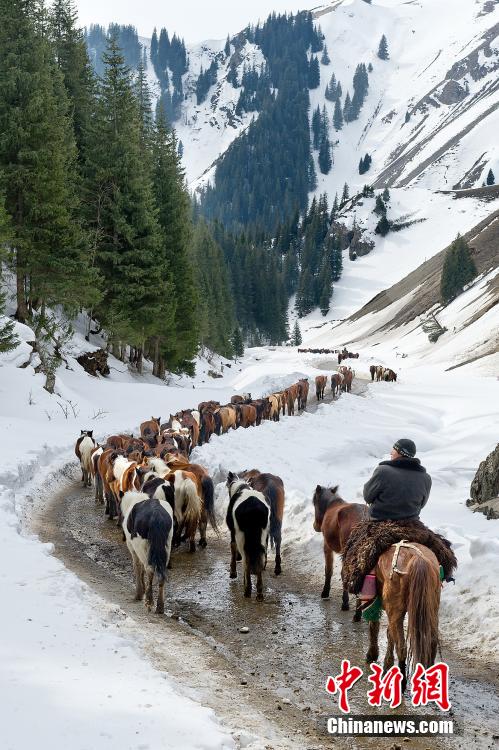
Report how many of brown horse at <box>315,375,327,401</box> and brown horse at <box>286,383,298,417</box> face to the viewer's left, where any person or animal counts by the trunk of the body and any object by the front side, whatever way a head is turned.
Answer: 0

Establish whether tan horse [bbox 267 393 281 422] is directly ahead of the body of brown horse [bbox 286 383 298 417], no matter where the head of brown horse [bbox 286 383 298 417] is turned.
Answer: no

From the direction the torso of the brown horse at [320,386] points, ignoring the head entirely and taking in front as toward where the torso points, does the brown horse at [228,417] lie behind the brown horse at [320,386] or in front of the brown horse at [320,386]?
behind

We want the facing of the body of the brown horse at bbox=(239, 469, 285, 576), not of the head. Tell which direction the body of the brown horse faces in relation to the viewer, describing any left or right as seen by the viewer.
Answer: facing away from the viewer and to the left of the viewer

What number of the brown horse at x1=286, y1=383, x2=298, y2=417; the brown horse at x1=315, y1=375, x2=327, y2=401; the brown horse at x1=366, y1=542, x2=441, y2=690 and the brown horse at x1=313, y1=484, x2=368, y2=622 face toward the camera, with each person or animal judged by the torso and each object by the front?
0

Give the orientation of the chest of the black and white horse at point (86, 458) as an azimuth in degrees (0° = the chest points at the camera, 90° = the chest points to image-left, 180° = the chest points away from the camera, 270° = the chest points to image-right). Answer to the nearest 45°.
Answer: approximately 180°

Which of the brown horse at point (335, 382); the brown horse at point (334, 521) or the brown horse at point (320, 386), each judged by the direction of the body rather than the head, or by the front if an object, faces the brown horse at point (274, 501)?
the brown horse at point (334, 521)

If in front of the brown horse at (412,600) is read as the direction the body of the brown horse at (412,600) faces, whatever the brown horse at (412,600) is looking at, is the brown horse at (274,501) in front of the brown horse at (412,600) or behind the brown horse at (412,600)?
in front

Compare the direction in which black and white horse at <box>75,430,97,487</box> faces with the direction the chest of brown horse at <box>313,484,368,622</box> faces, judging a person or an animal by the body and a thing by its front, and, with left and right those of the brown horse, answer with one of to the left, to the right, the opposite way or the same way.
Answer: the same way

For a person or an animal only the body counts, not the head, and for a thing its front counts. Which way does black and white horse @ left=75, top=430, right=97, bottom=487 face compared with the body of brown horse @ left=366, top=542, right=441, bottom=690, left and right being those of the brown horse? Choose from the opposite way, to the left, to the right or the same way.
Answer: the same way

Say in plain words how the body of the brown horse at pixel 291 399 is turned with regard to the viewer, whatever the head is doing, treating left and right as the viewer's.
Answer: facing away from the viewer and to the right of the viewer

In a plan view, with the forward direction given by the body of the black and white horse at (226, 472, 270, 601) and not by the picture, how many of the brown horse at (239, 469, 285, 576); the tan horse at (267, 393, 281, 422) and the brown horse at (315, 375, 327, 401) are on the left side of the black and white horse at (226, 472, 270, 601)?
0

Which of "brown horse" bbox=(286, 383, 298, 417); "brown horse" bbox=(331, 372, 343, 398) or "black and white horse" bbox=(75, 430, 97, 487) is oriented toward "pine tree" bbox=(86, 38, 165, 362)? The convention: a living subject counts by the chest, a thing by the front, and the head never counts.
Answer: the black and white horse

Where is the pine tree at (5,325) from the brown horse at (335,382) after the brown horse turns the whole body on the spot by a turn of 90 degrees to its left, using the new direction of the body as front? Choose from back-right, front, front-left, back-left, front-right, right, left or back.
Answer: left

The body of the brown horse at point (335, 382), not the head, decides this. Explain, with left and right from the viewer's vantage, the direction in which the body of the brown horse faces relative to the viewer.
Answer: facing away from the viewer and to the right of the viewer

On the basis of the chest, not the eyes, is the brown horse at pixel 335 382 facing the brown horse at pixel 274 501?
no

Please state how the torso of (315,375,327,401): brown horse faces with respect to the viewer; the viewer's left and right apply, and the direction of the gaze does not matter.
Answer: facing away from the viewer and to the right of the viewer

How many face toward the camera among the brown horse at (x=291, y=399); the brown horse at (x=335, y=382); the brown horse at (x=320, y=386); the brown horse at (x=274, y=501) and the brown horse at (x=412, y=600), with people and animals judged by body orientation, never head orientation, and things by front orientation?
0

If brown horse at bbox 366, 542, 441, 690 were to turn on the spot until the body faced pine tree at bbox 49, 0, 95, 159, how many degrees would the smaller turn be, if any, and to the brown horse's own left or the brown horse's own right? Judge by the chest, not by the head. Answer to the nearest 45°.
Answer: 0° — it already faces it
